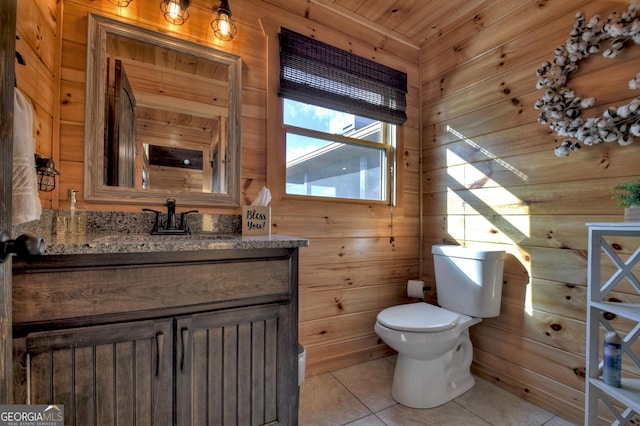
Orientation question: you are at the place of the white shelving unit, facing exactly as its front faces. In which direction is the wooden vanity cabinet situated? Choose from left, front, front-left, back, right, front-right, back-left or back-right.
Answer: front

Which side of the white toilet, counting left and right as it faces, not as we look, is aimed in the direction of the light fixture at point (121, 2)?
front

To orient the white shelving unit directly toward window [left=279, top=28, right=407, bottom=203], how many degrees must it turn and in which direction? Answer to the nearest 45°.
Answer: approximately 45° to its right

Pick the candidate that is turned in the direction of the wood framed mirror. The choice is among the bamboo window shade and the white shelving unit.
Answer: the white shelving unit

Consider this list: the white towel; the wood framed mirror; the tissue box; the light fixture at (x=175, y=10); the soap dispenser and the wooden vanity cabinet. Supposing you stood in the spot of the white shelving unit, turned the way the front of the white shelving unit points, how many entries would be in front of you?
6

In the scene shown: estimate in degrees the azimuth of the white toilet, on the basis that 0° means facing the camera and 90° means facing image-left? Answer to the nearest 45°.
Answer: approximately 45°

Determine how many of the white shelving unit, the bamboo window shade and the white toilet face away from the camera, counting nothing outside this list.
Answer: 0

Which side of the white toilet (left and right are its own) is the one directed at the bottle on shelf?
left

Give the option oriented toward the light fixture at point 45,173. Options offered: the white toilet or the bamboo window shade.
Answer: the white toilet

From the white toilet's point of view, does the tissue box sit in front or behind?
in front

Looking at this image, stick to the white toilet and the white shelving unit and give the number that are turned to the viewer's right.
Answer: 0

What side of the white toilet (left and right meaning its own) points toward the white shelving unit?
left

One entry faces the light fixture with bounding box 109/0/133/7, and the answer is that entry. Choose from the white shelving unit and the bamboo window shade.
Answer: the white shelving unit

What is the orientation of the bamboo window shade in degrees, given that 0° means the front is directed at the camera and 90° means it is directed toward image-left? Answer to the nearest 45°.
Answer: approximately 315°

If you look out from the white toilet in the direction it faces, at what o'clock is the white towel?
The white towel is roughly at 12 o'clock from the white toilet.

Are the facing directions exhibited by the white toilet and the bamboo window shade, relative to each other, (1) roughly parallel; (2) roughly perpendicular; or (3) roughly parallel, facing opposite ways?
roughly perpendicular

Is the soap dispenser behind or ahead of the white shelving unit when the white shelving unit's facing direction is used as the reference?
ahead
